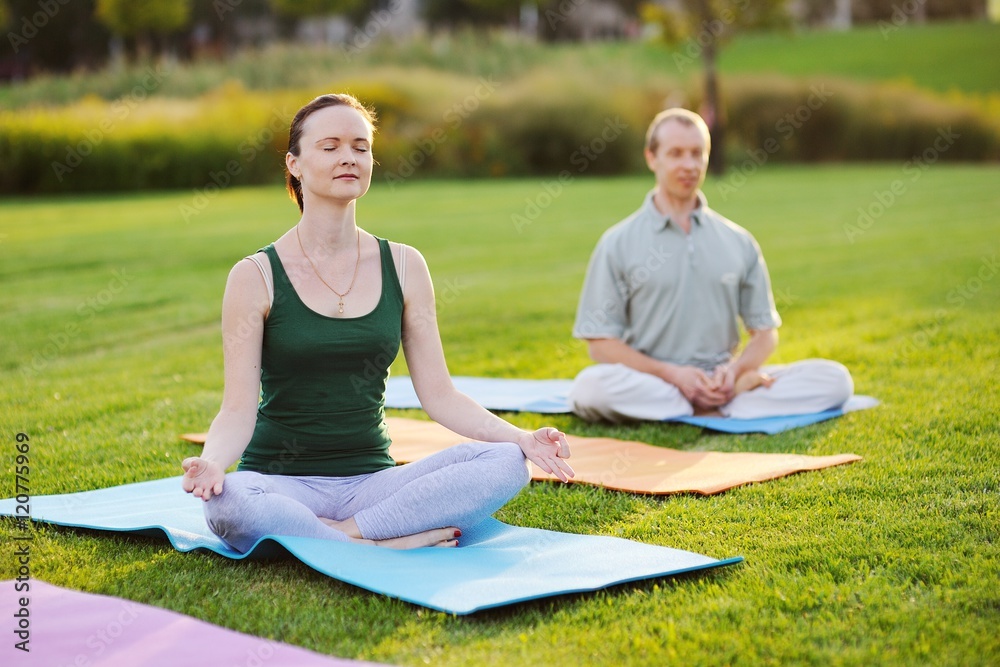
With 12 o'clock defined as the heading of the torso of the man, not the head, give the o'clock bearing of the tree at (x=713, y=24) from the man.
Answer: The tree is roughly at 6 o'clock from the man.

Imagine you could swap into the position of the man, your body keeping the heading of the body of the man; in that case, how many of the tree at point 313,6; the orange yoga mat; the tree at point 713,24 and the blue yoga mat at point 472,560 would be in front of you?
2

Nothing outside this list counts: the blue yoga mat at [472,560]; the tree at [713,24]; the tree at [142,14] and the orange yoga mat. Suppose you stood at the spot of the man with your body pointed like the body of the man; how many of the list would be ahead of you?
2

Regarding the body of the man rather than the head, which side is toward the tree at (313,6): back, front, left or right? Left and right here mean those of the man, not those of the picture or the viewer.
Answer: back

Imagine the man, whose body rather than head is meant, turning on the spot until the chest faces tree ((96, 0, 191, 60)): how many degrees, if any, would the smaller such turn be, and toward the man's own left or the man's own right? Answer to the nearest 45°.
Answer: approximately 135° to the man's own right

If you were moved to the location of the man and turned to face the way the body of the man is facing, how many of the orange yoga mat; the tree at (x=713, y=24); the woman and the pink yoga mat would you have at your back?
1

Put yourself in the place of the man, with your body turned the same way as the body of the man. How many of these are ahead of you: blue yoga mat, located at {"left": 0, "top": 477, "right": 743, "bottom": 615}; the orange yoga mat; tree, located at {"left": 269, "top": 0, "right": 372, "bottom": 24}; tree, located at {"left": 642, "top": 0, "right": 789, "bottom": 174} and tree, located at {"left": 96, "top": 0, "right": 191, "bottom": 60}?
2

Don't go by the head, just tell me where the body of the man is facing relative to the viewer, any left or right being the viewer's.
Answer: facing the viewer

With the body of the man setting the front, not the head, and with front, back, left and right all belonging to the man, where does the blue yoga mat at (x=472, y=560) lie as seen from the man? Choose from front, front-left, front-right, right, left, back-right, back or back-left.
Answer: front

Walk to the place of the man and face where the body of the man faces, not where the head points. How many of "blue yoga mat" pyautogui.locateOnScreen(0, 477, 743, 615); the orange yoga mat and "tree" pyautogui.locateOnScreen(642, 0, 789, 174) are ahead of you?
2

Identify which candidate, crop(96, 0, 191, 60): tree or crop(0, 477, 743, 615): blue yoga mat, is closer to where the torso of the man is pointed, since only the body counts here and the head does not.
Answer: the blue yoga mat
